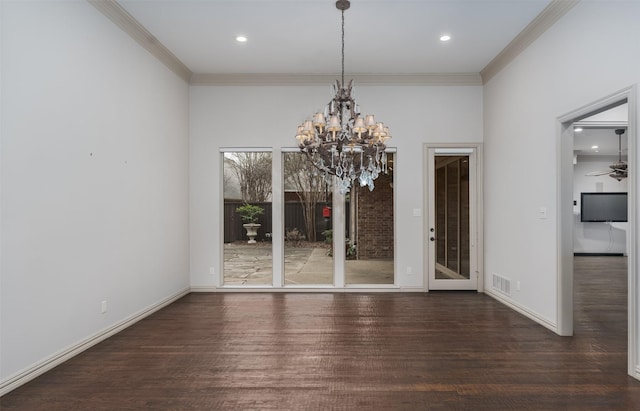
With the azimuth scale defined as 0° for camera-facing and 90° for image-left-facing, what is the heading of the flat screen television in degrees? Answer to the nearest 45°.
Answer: approximately 0°

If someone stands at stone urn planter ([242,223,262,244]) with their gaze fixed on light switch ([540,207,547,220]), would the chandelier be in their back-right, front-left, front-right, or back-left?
front-right

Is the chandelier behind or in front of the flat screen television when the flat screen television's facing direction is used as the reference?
in front

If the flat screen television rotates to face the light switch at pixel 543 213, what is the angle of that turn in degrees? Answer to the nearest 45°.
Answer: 0° — it already faces it

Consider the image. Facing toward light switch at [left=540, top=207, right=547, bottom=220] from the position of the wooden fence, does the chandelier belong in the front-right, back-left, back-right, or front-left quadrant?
front-right
